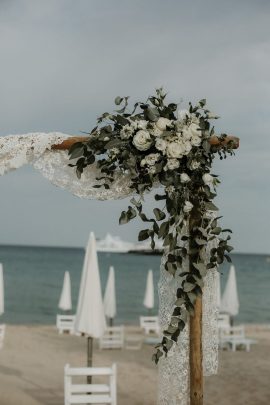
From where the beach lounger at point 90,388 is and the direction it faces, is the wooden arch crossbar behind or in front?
behind

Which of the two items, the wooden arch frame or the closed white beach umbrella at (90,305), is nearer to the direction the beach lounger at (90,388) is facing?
the closed white beach umbrella

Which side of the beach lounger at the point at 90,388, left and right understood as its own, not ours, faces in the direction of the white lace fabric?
back

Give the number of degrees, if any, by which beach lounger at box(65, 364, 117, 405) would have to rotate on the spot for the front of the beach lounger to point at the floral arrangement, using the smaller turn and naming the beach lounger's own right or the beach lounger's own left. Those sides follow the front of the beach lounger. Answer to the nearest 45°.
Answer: approximately 180°

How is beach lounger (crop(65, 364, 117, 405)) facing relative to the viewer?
away from the camera

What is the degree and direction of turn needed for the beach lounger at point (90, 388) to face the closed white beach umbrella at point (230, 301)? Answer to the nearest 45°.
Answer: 0° — it already faces it

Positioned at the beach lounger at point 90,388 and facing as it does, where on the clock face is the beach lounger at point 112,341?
the beach lounger at point 112,341 is roughly at 12 o'clock from the beach lounger at point 90,388.

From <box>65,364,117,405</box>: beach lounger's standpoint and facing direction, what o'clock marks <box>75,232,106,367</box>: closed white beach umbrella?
The closed white beach umbrella is roughly at 12 o'clock from the beach lounger.

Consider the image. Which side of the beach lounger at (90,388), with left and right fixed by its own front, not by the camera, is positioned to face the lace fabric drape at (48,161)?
back
